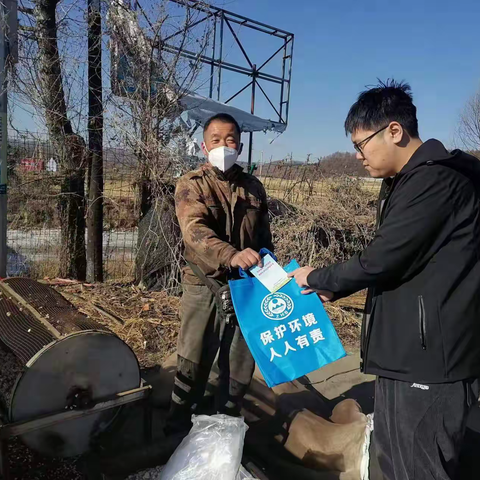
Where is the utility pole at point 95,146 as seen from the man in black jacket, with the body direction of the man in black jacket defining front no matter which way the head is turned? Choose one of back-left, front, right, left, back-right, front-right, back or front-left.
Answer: front-right

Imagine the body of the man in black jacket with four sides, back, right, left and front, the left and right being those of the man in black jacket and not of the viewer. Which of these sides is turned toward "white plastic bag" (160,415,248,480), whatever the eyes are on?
front

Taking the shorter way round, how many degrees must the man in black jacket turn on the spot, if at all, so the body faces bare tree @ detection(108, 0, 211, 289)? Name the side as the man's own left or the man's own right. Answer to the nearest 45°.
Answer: approximately 45° to the man's own right

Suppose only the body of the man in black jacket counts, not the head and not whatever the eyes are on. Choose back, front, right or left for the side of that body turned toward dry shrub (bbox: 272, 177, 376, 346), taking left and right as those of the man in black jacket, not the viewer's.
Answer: right

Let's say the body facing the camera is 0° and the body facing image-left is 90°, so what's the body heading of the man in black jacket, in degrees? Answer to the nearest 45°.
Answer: approximately 90°

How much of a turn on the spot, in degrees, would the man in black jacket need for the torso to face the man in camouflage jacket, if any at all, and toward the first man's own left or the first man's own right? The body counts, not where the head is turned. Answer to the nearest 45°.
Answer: approximately 45° to the first man's own right

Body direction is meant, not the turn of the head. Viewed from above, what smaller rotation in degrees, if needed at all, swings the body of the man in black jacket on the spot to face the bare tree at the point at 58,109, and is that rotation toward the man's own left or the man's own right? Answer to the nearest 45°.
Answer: approximately 45° to the man's own right

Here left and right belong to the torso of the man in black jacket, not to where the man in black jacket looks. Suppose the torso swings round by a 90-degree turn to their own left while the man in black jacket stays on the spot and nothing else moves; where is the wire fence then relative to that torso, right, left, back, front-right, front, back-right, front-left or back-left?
back-right

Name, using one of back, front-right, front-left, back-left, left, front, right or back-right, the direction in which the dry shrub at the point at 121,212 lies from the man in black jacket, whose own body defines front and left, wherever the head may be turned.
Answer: front-right

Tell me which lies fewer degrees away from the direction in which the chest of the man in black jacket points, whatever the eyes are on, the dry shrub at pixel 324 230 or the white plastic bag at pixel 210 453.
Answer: the white plastic bag
